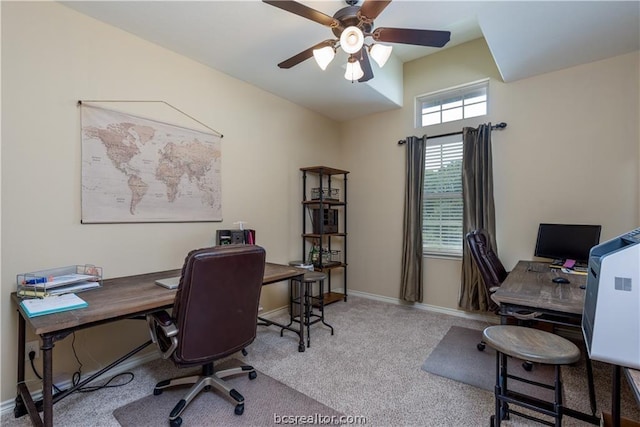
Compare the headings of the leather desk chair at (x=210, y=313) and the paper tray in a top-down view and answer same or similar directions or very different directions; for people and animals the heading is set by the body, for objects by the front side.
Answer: very different directions

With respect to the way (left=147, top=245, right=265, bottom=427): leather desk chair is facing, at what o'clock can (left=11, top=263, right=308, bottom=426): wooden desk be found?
The wooden desk is roughly at 11 o'clock from the leather desk chair.

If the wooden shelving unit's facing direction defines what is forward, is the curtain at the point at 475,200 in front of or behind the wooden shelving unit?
in front

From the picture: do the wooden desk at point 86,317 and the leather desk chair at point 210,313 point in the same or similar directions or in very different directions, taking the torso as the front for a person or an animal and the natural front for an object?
very different directions

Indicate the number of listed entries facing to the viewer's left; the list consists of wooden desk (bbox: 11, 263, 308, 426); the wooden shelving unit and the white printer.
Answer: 1

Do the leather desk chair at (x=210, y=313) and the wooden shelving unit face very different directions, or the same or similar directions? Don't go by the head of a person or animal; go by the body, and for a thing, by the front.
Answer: very different directions

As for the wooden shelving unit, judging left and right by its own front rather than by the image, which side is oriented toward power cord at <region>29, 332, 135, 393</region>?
right

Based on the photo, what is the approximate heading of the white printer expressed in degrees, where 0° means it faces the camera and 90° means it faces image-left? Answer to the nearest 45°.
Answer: approximately 90°

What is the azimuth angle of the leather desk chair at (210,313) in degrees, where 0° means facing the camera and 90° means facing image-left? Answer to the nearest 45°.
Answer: approximately 135°

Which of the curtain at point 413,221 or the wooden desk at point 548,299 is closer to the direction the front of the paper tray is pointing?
the wooden desk

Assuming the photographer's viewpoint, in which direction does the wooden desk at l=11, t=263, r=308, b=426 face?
facing the viewer and to the right of the viewer
